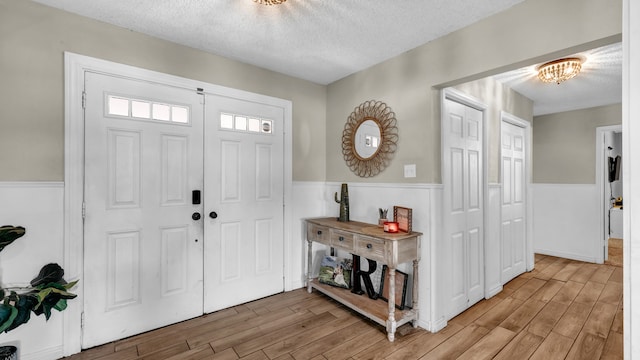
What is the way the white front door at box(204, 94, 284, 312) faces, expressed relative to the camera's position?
facing the viewer and to the right of the viewer

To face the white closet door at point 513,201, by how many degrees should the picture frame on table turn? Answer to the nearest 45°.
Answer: approximately 180°

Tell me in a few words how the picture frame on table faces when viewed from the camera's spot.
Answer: facing the viewer and to the left of the viewer

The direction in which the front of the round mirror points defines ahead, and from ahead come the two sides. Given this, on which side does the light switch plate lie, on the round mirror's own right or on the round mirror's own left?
on the round mirror's own left

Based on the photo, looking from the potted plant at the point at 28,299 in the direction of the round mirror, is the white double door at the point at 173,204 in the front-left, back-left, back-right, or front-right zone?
front-left
